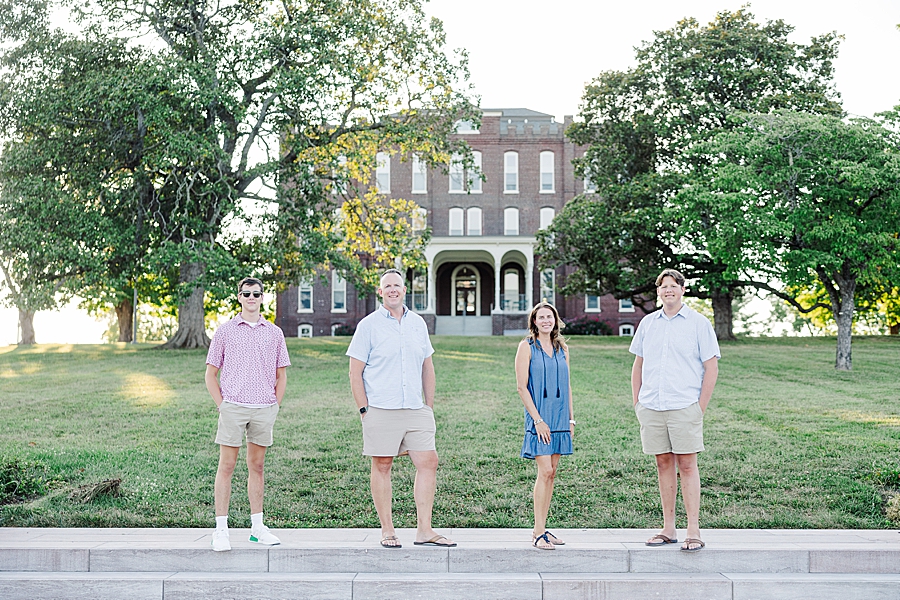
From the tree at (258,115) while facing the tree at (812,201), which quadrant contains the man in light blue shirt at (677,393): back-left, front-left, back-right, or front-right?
front-right

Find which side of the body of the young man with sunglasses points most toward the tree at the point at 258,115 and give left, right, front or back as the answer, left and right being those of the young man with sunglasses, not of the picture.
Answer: back

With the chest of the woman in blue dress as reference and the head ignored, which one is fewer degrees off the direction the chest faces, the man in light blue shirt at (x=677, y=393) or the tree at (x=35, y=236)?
the man in light blue shirt

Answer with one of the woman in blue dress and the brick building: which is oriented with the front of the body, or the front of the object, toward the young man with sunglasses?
the brick building

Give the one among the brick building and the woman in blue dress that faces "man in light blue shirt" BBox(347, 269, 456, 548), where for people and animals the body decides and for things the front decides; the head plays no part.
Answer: the brick building

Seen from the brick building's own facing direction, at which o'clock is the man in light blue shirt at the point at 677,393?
The man in light blue shirt is roughly at 12 o'clock from the brick building.

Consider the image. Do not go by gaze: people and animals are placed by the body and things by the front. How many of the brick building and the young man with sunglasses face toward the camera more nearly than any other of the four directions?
2

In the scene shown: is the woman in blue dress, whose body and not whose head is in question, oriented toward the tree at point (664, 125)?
no

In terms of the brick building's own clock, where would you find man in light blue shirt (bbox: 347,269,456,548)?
The man in light blue shirt is roughly at 12 o'clock from the brick building.

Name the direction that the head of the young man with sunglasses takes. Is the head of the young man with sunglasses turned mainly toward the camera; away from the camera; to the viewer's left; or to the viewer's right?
toward the camera

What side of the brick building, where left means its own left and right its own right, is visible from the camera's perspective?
front

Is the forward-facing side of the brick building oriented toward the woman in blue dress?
yes

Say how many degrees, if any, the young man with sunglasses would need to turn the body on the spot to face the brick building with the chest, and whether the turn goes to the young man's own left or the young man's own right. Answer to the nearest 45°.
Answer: approximately 180°

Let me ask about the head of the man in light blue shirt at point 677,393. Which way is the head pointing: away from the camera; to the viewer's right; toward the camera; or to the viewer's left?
toward the camera

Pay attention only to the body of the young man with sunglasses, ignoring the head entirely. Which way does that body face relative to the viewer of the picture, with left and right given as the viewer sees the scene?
facing the viewer

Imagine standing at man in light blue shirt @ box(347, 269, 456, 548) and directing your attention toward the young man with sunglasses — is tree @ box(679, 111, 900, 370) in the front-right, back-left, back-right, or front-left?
back-right

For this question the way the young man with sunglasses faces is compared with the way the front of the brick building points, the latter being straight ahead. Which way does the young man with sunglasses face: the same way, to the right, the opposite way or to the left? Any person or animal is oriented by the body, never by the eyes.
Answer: the same way
